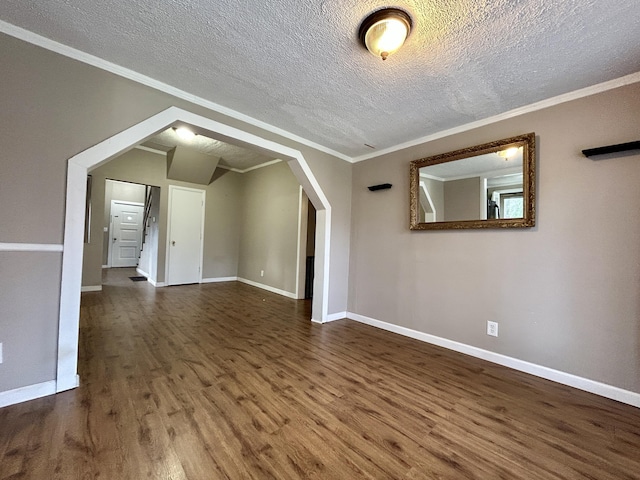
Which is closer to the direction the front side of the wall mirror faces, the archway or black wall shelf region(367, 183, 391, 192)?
the archway

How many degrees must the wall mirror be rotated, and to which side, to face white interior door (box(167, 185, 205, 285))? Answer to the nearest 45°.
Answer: approximately 45° to its right

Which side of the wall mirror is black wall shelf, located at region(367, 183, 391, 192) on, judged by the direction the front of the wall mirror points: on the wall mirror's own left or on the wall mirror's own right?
on the wall mirror's own right

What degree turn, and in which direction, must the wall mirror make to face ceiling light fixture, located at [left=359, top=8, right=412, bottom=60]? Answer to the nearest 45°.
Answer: approximately 45° to its left

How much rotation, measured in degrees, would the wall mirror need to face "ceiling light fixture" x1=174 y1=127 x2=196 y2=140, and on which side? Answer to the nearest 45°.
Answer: approximately 45° to its right
